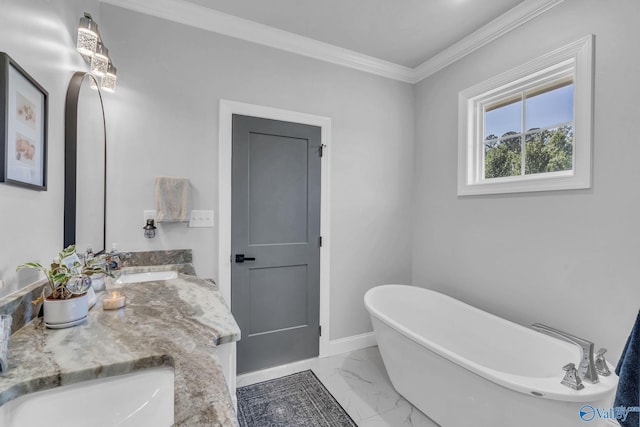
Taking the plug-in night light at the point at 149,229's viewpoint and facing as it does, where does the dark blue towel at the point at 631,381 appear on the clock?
The dark blue towel is roughly at 11 o'clock from the plug-in night light.

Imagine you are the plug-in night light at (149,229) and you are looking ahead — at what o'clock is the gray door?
The gray door is roughly at 9 o'clock from the plug-in night light.

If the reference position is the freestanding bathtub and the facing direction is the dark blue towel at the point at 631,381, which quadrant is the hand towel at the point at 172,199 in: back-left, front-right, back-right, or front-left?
back-right

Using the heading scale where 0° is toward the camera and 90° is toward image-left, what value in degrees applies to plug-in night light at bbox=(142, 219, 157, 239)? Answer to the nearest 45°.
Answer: approximately 0°

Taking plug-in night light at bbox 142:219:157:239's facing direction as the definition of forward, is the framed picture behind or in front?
in front

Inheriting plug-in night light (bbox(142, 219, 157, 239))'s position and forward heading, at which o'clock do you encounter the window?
The window is roughly at 10 o'clock from the plug-in night light.

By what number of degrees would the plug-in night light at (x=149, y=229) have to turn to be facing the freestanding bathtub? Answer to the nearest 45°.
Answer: approximately 45° to its left

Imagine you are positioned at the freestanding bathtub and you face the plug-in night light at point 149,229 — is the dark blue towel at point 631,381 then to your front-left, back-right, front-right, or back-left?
back-left
